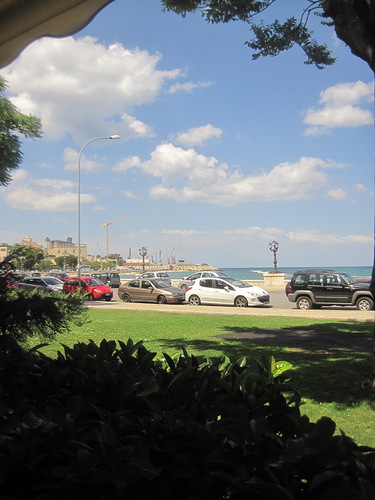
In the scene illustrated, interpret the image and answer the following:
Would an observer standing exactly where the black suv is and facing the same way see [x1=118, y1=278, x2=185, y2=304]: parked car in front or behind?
behind

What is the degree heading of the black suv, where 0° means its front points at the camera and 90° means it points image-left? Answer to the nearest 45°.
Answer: approximately 270°

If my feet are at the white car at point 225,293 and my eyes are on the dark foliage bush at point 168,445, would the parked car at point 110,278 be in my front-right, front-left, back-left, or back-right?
back-right

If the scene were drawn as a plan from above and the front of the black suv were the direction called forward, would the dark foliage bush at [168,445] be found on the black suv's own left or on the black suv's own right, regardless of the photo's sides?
on the black suv's own right
